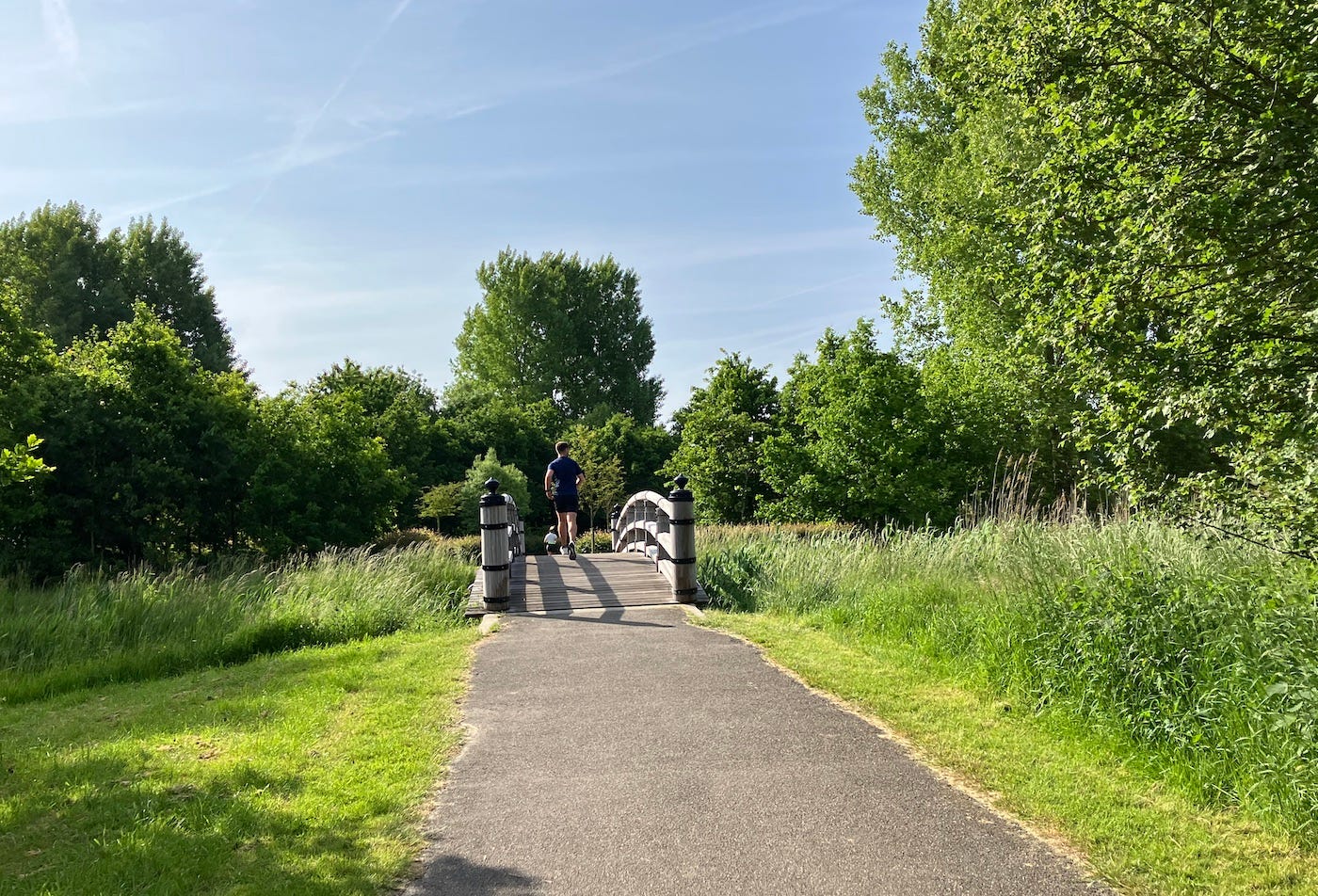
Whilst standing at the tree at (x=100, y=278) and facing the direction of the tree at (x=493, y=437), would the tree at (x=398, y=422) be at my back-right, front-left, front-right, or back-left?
front-right

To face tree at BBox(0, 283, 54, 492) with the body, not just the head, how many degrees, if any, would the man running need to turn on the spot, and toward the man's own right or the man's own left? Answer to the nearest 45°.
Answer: approximately 90° to the man's own left

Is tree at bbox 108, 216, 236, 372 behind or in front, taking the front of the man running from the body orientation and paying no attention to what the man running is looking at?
in front

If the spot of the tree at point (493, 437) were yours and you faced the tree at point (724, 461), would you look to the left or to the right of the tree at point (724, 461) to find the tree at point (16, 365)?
right

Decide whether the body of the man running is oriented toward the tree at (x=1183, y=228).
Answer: no

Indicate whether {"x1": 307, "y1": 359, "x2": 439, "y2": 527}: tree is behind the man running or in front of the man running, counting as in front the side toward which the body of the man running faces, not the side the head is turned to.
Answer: in front

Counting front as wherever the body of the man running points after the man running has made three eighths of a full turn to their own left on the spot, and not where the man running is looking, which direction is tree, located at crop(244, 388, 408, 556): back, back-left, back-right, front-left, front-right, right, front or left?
right

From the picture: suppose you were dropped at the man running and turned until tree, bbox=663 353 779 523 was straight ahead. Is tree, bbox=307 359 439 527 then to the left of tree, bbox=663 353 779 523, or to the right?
left

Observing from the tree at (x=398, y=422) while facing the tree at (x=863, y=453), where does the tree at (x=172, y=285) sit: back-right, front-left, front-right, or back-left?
back-right

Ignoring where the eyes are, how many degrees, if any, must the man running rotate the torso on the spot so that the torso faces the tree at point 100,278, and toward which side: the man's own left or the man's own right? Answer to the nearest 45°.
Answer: approximately 45° to the man's own left

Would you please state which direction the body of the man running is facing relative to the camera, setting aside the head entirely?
away from the camera

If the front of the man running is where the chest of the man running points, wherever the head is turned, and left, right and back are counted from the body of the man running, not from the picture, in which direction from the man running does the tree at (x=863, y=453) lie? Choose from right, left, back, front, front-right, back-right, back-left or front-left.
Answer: front-right
